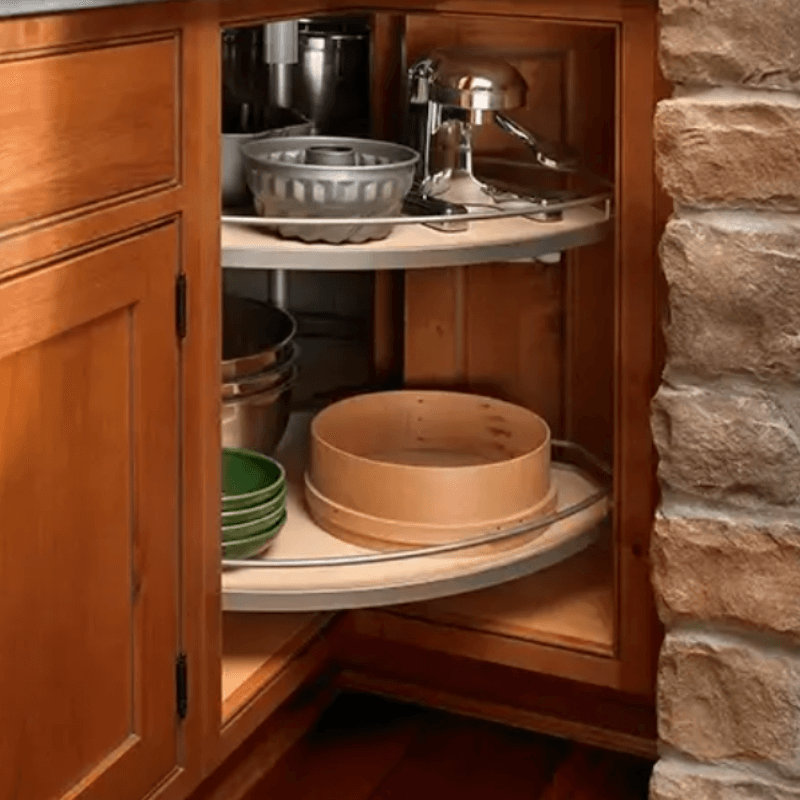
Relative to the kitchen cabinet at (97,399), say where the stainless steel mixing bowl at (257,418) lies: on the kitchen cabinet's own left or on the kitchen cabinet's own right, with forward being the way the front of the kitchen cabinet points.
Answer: on the kitchen cabinet's own left

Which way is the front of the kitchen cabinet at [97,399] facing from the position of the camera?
facing the viewer and to the right of the viewer

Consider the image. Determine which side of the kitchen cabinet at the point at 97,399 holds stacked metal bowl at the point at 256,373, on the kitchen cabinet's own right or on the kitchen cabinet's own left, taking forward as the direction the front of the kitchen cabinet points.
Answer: on the kitchen cabinet's own left
